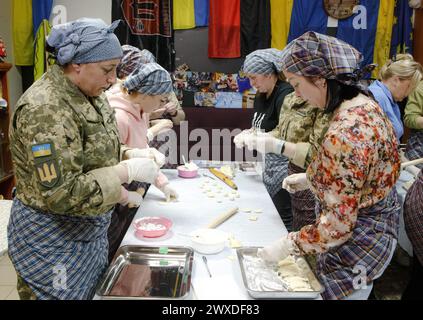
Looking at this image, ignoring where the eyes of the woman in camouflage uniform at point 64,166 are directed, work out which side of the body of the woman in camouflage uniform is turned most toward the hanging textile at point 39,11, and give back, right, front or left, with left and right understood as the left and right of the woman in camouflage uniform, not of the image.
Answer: left

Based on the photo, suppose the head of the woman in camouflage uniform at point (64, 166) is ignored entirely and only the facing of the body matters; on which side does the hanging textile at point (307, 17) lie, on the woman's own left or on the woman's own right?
on the woman's own left

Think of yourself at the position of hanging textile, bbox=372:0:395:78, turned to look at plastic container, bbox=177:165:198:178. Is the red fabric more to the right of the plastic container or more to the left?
right

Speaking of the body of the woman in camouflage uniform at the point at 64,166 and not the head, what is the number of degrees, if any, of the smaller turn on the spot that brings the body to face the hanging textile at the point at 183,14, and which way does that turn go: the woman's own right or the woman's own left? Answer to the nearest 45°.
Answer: approximately 90° to the woman's own left

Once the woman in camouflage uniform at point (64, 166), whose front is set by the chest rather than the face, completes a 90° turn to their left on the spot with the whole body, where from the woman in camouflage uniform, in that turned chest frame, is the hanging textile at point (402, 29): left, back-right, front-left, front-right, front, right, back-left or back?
front-right

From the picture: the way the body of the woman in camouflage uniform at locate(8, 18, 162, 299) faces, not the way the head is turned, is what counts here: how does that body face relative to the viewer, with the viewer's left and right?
facing to the right of the viewer

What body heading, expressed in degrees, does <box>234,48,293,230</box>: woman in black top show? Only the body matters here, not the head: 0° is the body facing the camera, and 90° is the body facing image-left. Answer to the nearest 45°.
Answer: approximately 90°
